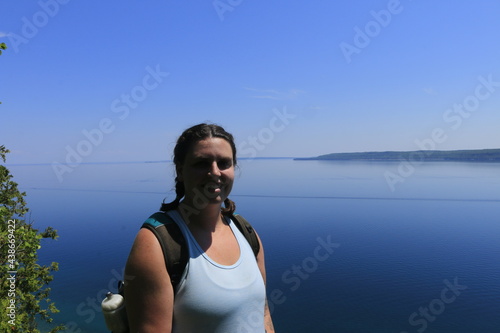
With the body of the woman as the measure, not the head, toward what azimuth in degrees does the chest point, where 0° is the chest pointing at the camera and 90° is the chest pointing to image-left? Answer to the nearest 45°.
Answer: approximately 315°
